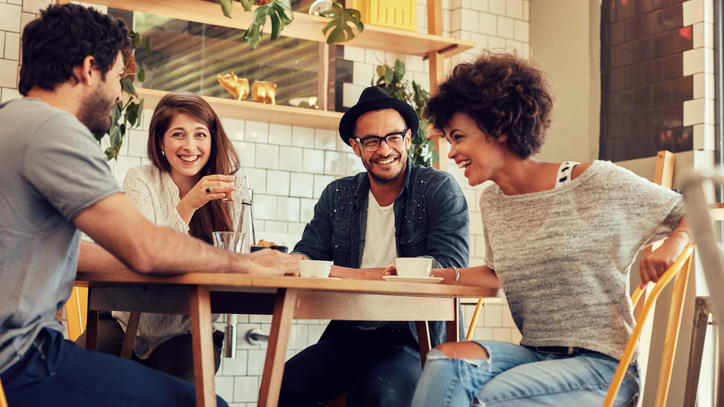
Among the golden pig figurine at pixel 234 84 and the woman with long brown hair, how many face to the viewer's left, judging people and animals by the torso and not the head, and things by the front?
1

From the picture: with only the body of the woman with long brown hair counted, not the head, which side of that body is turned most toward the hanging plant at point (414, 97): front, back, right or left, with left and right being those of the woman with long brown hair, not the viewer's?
left

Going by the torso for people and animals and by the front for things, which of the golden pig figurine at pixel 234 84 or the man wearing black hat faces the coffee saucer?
the man wearing black hat

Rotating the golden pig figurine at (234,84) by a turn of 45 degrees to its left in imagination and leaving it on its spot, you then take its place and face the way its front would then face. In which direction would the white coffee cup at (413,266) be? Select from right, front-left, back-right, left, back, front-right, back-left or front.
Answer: front-left

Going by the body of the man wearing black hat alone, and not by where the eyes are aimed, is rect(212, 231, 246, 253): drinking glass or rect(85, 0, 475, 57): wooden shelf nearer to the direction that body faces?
the drinking glass

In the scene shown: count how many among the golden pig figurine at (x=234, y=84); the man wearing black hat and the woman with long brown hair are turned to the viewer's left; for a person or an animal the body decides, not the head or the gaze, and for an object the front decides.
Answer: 1

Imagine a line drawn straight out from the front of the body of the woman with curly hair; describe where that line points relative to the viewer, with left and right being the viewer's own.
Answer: facing the viewer and to the left of the viewer

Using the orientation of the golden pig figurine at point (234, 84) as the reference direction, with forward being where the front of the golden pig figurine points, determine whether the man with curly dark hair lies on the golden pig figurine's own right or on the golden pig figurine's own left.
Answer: on the golden pig figurine's own left

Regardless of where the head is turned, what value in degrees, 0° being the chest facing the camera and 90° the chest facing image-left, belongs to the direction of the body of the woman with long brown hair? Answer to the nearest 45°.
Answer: approximately 315°

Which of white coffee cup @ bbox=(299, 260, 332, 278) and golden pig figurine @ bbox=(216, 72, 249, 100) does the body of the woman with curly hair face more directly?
the white coffee cup

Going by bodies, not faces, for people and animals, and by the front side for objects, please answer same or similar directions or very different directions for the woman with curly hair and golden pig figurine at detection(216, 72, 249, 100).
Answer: same or similar directions

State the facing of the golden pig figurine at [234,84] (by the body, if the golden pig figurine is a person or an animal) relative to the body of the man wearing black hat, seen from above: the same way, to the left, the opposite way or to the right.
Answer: to the right

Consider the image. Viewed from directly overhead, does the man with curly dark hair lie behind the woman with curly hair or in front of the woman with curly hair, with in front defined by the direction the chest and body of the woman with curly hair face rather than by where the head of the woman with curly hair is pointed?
in front

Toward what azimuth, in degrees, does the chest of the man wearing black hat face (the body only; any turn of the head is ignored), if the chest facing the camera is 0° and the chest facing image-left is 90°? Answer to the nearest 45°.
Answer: approximately 0°

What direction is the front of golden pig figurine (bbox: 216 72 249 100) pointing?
to the viewer's left

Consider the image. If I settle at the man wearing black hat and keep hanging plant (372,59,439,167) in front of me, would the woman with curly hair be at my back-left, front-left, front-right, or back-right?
back-right

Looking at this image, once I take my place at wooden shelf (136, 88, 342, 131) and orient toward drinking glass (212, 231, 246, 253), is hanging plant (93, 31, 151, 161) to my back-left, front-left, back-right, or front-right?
front-right

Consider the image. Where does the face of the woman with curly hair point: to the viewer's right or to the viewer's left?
to the viewer's left

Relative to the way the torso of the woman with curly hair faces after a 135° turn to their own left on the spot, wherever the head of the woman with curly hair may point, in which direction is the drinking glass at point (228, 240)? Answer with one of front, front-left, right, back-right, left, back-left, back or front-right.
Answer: back
